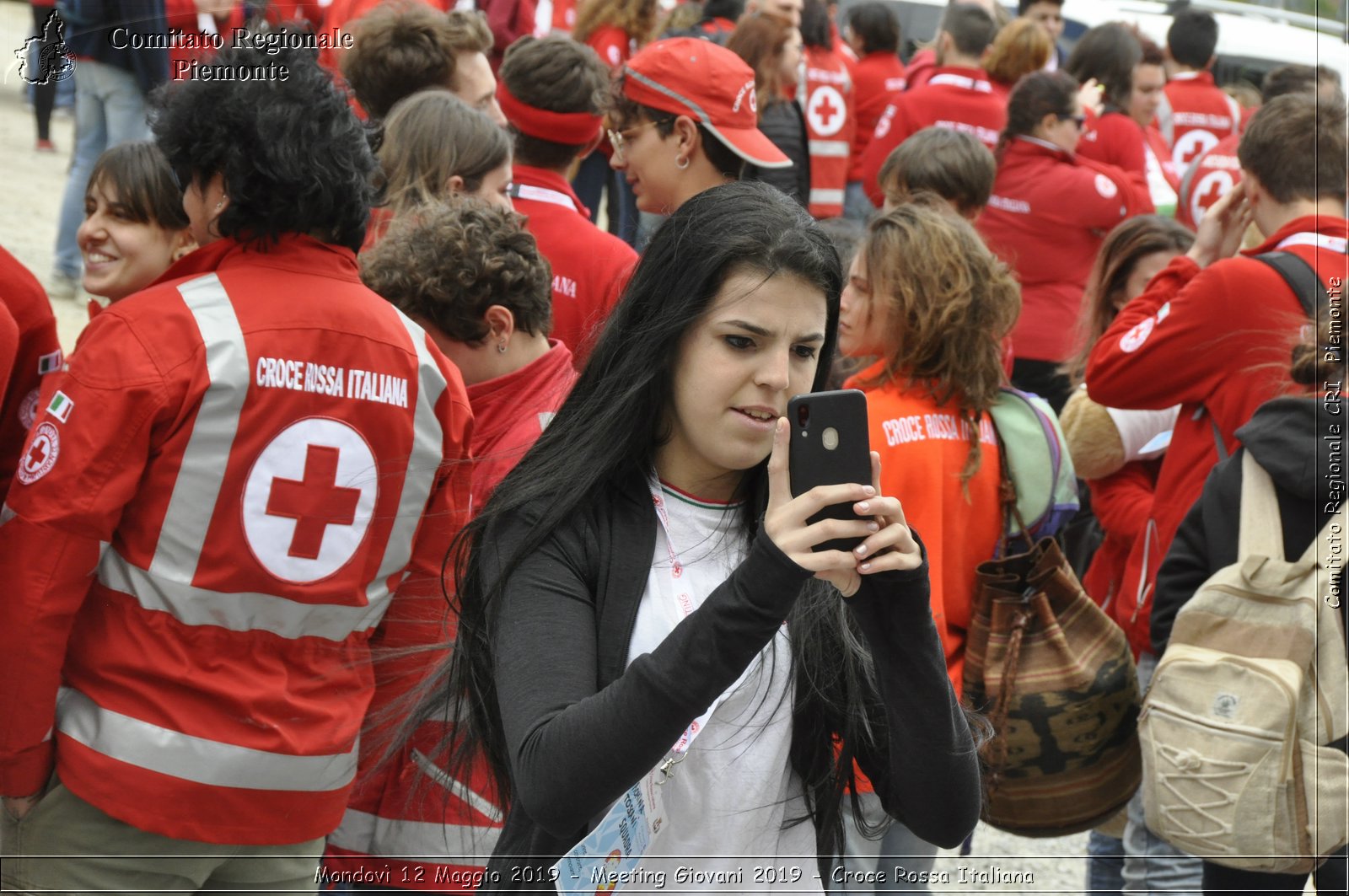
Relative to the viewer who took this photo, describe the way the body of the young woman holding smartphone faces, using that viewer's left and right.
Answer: facing the viewer and to the right of the viewer

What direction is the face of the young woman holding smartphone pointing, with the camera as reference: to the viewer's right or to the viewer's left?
to the viewer's right

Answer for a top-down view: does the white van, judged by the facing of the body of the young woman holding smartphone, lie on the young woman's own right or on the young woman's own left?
on the young woman's own left
